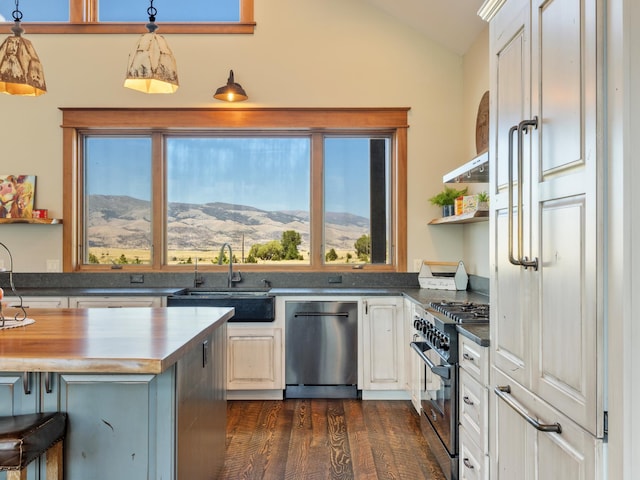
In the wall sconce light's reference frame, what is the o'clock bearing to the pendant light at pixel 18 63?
The pendant light is roughly at 1 o'clock from the wall sconce light.

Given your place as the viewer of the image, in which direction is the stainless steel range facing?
facing to the left of the viewer

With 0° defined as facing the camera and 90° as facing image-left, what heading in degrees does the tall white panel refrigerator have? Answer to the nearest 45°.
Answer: approximately 45°

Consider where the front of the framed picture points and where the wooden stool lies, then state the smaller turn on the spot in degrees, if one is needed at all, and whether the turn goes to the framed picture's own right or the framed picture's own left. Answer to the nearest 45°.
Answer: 0° — it already faces it

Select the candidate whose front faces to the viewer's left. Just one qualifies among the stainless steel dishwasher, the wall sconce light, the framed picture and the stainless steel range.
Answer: the stainless steel range

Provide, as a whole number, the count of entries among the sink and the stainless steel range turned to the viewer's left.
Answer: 1

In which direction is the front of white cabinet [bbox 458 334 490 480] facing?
to the viewer's left

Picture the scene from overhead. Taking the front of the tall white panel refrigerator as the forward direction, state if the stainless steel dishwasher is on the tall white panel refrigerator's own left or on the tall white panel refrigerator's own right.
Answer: on the tall white panel refrigerator's own right
